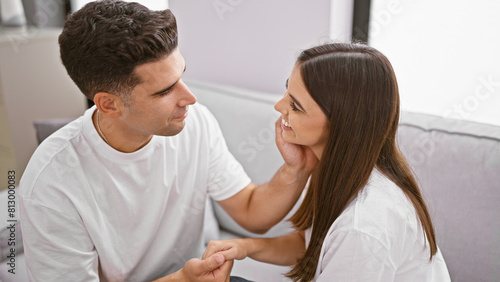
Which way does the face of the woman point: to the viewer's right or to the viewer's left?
to the viewer's left

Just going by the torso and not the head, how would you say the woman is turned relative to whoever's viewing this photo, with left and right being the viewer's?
facing to the left of the viewer

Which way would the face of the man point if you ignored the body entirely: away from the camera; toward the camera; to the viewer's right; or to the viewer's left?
to the viewer's right

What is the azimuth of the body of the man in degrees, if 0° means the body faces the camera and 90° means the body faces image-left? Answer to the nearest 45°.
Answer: approximately 315°

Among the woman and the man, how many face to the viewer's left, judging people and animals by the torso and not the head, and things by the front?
1

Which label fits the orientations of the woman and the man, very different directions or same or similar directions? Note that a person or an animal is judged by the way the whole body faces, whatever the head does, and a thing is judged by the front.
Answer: very different directions
